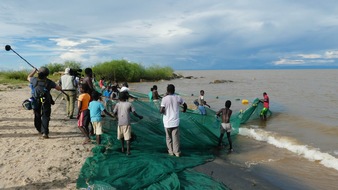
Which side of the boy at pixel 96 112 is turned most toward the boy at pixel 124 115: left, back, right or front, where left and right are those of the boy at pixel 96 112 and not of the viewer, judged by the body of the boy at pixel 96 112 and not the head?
right

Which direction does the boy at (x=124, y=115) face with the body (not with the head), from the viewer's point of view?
away from the camera

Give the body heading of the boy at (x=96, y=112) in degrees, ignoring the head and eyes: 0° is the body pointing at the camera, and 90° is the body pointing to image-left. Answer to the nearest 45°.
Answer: approximately 225°

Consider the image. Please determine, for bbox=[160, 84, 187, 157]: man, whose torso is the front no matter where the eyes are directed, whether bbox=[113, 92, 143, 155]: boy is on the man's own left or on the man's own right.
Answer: on the man's own left

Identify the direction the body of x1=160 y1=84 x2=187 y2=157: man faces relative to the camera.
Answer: away from the camera

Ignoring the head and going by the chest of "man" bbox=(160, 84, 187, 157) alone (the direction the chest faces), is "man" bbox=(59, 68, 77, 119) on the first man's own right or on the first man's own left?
on the first man's own left

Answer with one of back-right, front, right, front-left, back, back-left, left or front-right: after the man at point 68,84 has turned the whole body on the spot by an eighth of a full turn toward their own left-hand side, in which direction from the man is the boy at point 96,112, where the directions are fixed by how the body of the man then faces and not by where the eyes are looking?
back-left

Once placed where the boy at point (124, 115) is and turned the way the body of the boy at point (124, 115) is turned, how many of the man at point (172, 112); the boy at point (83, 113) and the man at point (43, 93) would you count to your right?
1

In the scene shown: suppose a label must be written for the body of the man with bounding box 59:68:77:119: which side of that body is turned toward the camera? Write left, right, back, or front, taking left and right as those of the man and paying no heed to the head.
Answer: back

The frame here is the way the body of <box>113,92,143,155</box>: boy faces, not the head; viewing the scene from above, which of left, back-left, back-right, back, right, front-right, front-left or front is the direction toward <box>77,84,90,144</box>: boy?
front-left

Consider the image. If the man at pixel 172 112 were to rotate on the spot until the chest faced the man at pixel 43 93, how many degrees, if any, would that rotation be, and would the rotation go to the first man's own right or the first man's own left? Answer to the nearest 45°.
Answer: approximately 90° to the first man's own left
